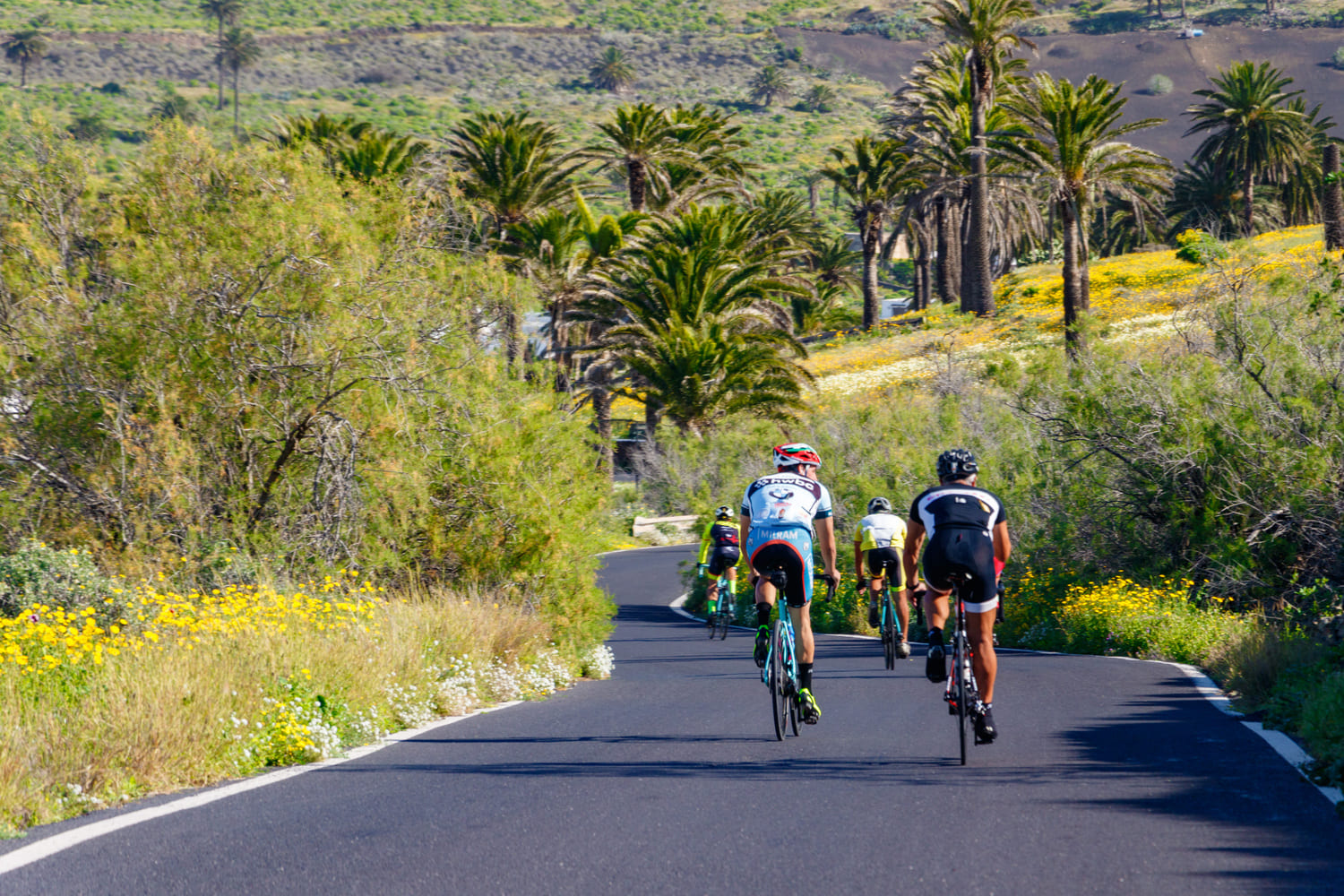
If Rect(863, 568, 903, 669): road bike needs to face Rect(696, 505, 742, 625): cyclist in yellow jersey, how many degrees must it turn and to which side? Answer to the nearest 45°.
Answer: approximately 45° to its left

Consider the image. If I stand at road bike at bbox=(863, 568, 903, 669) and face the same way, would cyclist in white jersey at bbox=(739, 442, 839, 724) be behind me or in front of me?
behind

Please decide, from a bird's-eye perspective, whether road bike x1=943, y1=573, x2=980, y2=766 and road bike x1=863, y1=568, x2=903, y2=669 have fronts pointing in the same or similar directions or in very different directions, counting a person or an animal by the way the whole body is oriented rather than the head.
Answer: same or similar directions

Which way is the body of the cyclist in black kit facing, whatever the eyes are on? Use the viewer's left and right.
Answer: facing away from the viewer

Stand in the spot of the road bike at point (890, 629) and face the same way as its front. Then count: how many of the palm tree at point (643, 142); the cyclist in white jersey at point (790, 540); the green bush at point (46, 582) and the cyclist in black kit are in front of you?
1

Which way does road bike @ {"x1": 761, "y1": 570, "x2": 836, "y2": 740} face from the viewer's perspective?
away from the camera

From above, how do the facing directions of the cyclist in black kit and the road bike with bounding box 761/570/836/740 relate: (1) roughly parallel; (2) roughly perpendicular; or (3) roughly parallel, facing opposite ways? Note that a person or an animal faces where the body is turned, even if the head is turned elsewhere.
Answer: roughly parallel

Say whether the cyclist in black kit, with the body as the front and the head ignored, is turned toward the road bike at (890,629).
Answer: yes

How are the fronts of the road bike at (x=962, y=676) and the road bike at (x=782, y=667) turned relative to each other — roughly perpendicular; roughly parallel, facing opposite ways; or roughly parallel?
roughly parallel

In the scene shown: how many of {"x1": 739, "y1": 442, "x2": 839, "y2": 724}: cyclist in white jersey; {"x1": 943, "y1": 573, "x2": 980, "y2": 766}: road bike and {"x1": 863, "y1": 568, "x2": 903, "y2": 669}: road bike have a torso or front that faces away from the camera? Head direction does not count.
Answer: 3

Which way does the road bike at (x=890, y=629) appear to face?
away from the camera

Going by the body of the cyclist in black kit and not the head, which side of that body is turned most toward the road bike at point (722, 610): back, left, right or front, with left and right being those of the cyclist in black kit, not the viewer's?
front

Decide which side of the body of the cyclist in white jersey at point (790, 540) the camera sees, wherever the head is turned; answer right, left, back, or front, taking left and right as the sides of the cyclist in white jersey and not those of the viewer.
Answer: back

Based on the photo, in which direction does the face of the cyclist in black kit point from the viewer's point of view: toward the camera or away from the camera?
away from the camera

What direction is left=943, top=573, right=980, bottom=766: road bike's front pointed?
away from the camera

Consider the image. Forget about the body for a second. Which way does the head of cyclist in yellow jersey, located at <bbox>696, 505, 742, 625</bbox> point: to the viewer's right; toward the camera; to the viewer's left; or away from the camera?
away from the camera
